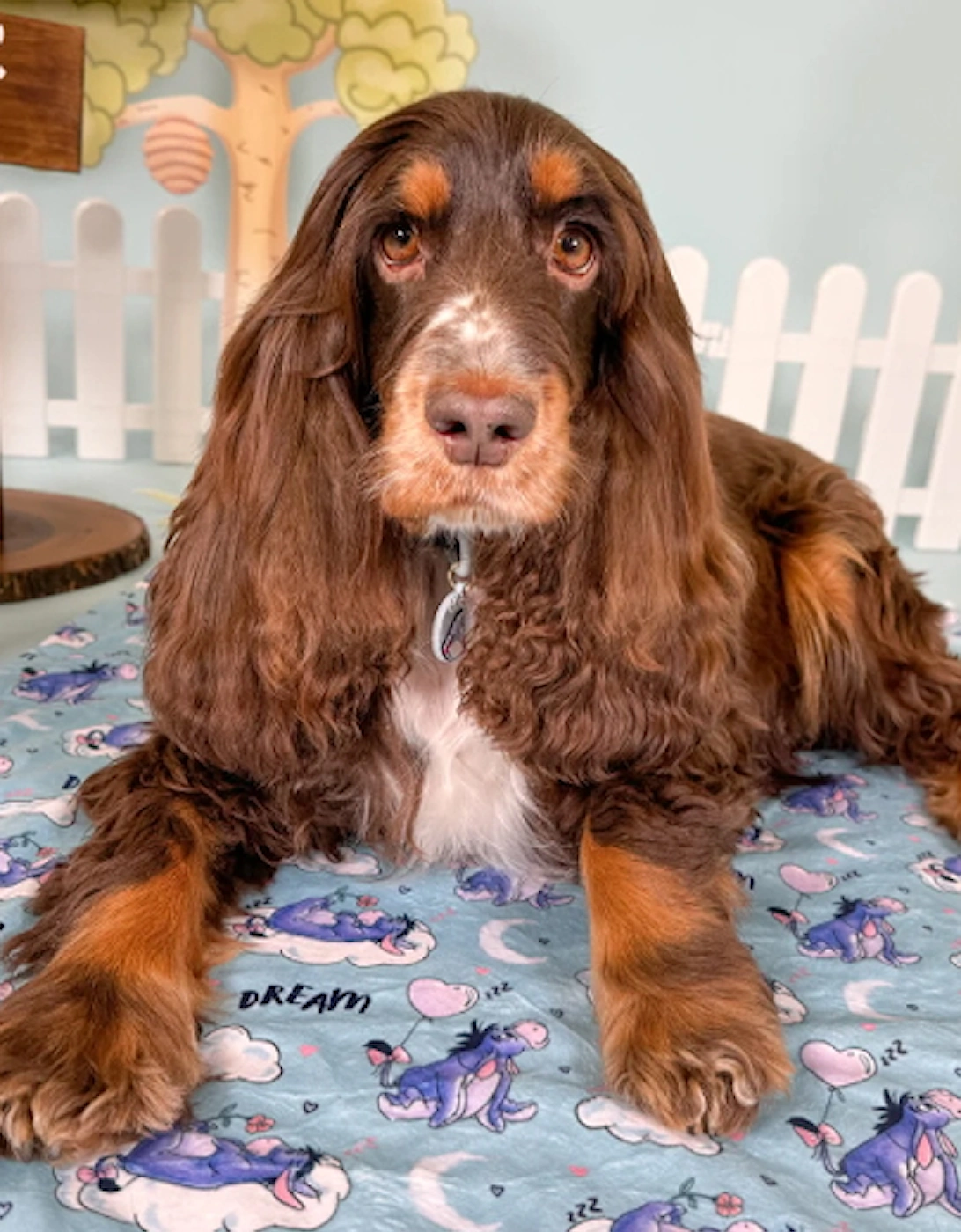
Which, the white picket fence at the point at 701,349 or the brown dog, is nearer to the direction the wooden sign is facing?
the brown dog

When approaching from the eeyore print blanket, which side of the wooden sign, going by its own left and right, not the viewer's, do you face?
front

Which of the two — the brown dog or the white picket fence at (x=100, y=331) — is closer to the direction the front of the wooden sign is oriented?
the brown dog

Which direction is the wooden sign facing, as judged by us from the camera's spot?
facing the viewer

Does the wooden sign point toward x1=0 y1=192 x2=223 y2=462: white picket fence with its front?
no
